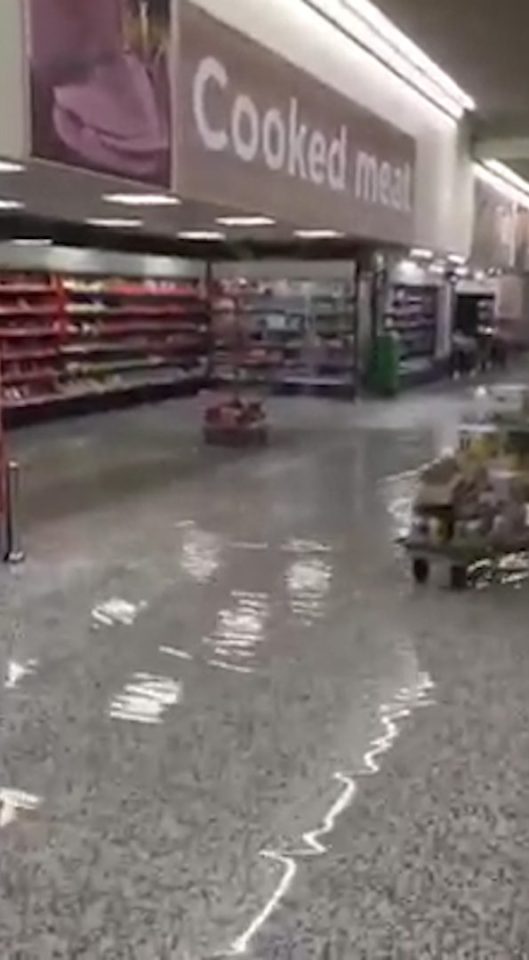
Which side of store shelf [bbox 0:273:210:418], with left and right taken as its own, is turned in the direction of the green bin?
left

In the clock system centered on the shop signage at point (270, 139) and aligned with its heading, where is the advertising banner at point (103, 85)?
The advertising banner is roughly at 2 o'clock from the shop signage.

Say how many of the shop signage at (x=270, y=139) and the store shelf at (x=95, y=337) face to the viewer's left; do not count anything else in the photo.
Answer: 0

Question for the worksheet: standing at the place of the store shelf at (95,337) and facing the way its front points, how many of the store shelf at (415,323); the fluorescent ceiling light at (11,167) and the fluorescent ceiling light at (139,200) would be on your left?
1

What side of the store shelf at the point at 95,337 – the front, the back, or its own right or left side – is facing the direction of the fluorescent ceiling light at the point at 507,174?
left

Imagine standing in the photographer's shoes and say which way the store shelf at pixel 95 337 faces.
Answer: facing the viewer and to the right of the viewer

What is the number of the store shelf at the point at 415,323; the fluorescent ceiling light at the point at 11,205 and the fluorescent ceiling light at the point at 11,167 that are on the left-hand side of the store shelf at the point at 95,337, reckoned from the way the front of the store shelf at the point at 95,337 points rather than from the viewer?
1

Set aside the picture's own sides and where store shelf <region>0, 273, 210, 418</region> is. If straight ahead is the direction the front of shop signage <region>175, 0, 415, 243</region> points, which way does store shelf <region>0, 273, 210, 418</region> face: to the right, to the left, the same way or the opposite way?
the same way

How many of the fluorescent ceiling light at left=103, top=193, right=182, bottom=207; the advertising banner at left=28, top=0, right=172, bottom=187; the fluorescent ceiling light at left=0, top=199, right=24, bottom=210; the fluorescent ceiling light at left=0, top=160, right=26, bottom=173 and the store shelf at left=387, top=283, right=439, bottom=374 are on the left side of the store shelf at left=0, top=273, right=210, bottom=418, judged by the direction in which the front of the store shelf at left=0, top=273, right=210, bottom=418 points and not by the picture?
1
